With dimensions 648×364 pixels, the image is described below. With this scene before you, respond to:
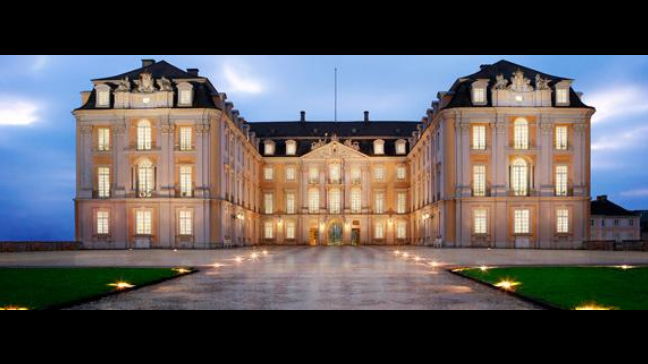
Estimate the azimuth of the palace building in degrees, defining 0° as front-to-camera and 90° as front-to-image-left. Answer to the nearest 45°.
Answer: approximately 0°
